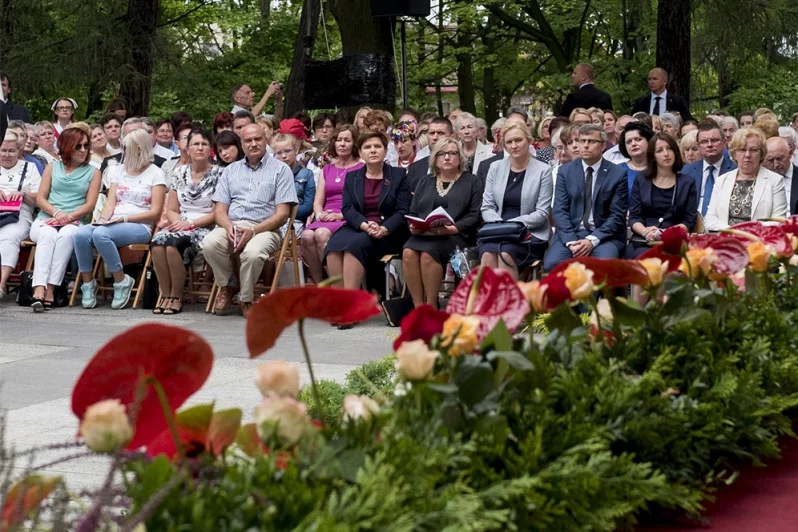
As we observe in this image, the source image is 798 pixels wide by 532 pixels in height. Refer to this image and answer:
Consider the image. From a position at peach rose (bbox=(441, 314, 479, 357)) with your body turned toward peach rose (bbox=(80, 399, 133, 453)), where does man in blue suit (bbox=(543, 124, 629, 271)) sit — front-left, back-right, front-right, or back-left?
back-right

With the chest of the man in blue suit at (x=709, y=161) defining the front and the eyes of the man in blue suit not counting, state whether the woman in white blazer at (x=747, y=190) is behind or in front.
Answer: in front

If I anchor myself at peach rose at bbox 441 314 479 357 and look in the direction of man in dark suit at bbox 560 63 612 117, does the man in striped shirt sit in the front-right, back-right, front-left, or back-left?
front-left

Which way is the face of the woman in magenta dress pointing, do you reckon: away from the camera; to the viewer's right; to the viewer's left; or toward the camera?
toward the camera

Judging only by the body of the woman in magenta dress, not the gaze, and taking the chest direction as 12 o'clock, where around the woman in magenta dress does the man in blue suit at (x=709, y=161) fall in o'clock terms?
The man in blue suit is roughly at 8 o'clock from the woman in magenta dress.

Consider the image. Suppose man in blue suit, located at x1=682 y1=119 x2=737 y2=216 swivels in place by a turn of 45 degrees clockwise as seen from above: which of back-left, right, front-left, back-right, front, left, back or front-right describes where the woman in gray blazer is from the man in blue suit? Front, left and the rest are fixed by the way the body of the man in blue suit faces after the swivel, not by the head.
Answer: front

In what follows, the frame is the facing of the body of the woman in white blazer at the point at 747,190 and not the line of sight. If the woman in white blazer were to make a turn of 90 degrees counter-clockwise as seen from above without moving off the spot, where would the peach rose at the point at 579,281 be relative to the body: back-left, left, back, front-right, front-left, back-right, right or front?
right

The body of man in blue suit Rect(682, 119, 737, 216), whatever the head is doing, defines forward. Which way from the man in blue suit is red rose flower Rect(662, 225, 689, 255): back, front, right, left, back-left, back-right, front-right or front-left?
front

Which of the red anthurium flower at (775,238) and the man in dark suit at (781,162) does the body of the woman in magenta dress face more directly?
the red anthurium flower

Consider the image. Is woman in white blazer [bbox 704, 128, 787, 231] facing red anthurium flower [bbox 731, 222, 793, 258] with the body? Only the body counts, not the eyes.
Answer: yes

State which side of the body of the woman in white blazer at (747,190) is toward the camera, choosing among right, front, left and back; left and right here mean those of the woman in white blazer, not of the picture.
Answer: front

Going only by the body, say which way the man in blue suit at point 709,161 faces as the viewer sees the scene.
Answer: toward the camera

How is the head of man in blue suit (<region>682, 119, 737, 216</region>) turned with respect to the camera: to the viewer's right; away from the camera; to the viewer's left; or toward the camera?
toward the camera

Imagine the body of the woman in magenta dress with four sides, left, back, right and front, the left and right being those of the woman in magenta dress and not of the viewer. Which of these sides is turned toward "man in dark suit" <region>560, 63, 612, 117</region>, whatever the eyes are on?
back

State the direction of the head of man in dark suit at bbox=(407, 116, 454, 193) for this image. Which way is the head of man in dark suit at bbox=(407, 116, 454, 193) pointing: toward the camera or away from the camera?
toward the camera

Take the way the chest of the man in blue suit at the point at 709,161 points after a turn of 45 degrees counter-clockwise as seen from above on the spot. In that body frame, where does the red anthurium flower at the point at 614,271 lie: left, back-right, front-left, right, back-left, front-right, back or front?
front-right
